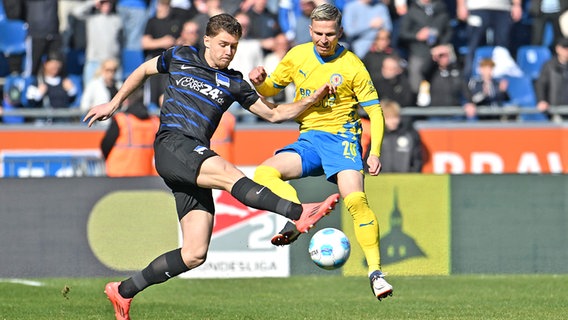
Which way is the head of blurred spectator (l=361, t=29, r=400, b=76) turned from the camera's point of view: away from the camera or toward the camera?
toward the camera

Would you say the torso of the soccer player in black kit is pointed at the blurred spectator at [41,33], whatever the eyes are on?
no

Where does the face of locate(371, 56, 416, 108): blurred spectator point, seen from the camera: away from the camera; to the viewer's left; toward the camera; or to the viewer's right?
toward the camera

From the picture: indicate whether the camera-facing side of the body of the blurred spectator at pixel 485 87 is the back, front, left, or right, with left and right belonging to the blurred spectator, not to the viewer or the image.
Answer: front

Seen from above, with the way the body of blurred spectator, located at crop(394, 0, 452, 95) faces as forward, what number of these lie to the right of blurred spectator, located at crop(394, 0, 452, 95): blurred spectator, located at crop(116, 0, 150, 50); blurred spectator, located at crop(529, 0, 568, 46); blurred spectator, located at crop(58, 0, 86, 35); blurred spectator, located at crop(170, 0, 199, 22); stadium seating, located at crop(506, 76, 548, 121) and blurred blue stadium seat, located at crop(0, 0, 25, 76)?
4

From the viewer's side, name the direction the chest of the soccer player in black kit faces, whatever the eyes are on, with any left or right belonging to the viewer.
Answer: facing the viewer and to the right of the viewer

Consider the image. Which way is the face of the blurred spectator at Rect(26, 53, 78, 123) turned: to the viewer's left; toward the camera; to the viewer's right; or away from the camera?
toward the camera

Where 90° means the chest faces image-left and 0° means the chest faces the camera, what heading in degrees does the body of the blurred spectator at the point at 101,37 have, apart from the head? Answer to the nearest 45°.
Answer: approximately 0°

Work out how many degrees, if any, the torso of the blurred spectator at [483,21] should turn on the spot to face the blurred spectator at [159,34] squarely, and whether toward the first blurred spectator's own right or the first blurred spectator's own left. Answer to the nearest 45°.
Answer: approximately 45° to the first blurred spectator's own right

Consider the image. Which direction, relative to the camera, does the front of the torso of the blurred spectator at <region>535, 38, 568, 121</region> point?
toward the camera

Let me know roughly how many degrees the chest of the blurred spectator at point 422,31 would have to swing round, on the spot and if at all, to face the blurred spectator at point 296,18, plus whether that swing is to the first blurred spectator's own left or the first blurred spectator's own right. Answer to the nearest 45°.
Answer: approximately 90° to the first blurred spectator's own right

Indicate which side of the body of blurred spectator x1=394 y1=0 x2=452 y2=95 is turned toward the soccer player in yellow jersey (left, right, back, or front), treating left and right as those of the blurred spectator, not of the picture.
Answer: front

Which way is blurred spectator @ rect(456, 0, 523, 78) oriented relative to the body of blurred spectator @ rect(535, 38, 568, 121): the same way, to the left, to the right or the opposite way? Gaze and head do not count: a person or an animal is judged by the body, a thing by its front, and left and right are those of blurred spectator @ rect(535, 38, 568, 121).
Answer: the same way

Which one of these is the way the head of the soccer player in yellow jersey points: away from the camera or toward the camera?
toward the camera

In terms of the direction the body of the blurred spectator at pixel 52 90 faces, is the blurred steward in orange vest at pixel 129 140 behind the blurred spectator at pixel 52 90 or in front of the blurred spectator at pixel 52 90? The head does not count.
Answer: in front

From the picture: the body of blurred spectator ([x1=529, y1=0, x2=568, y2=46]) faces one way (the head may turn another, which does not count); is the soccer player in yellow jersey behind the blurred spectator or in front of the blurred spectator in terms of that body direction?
in front

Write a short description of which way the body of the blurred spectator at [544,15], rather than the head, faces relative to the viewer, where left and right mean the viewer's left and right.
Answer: facing the viewer
